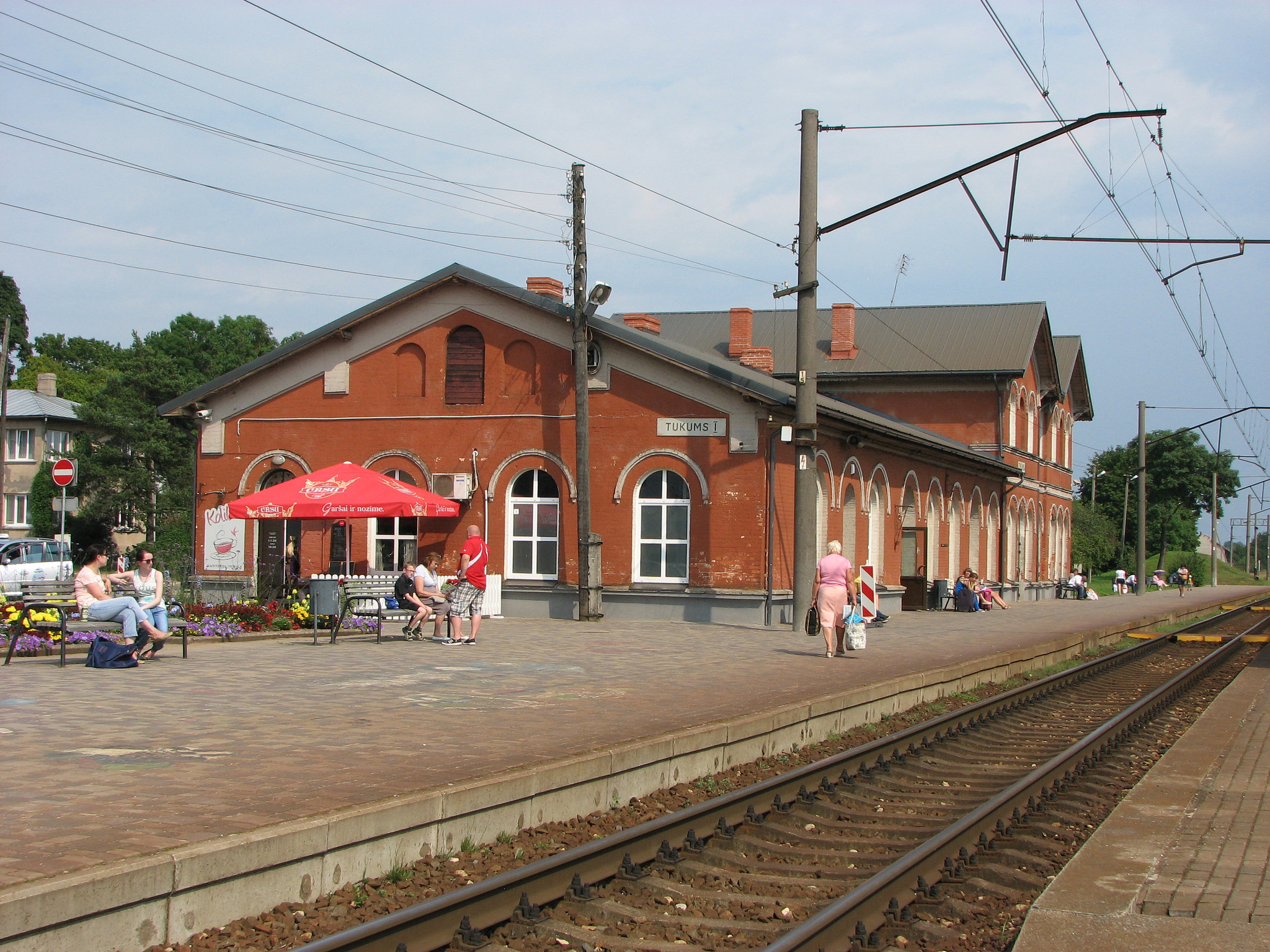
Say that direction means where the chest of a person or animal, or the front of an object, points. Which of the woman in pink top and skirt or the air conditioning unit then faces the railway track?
the air conditioning unit

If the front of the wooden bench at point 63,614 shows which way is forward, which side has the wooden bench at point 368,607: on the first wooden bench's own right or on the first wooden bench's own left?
on the first wooden bench's own left

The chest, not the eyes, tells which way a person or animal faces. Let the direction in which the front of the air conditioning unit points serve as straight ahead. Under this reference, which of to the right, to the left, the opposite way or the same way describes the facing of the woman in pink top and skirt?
the opposite way

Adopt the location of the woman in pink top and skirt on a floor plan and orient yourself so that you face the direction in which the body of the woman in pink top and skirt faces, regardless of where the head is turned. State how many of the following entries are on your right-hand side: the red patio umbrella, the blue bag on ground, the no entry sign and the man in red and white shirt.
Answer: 0

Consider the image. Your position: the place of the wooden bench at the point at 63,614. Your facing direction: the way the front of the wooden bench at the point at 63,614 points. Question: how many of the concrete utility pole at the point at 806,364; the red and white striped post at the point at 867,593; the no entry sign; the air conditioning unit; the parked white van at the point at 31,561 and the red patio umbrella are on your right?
0

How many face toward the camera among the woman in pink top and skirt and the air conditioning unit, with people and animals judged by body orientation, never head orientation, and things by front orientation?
1

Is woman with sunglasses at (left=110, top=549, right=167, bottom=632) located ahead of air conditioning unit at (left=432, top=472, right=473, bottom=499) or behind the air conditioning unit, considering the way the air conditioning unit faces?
ahead

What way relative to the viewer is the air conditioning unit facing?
toward the camera

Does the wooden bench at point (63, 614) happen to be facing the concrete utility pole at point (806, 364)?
no

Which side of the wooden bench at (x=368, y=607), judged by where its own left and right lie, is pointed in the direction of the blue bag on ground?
right

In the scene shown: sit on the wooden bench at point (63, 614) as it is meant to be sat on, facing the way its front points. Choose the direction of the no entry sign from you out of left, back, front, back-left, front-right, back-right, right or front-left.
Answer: back-left

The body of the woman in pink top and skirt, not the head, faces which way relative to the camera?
away from the camera

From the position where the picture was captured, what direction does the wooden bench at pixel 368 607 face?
facing the viewer and to the right of the viewer

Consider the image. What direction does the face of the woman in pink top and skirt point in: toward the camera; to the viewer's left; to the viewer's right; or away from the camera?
away from the camera

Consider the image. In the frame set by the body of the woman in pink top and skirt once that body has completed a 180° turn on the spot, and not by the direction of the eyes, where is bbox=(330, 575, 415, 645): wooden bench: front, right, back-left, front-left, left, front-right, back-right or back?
right

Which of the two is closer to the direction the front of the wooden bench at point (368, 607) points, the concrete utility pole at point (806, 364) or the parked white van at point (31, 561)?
the concrete utility pole
